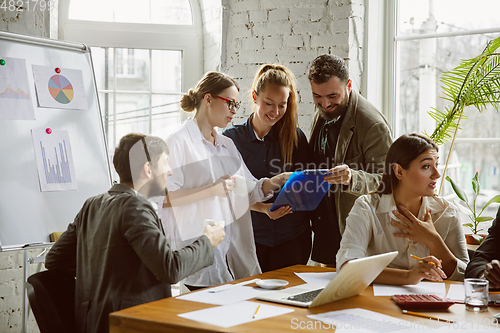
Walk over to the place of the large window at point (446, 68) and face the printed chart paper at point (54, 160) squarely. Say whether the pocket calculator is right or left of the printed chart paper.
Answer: left

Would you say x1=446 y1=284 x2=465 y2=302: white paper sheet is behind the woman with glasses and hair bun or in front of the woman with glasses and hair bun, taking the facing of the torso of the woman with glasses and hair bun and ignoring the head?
in front

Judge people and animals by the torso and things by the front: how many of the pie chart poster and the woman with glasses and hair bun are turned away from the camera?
0

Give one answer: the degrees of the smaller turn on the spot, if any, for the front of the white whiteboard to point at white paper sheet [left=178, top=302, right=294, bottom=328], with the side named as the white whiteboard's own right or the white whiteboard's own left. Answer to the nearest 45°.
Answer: approximately 45° to the white whiteboard's own right

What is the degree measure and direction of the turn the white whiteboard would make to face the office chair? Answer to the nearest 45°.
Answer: approximately 45° to its right

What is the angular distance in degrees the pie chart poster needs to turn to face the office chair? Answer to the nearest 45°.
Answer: approximately 45° to its right

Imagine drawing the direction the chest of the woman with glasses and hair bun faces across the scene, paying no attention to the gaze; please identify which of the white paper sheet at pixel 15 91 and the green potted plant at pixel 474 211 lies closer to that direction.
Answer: the green potted plant

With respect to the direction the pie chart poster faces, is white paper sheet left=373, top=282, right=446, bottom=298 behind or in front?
in front

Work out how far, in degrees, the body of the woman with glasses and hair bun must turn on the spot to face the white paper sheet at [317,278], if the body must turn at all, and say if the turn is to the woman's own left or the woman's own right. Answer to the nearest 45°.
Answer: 0° — they already face it

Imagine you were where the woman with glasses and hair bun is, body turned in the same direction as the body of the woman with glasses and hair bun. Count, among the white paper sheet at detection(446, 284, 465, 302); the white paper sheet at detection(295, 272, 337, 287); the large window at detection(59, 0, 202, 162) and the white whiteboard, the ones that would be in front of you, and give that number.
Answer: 2

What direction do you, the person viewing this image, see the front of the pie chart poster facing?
facing the viewer and to the right of the viewer

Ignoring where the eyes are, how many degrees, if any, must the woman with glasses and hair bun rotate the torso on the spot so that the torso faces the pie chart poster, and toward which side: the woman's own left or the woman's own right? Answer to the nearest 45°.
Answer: approximately 180°
